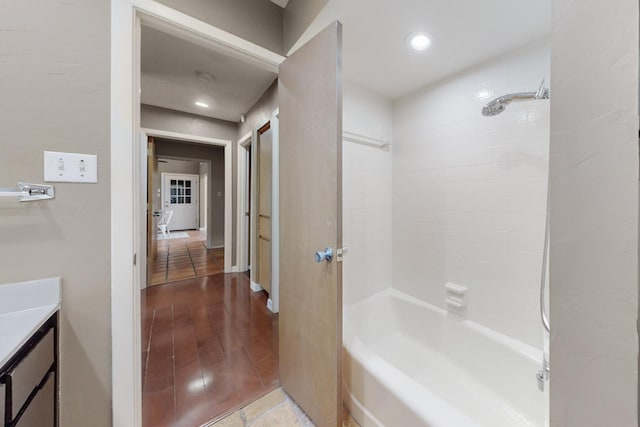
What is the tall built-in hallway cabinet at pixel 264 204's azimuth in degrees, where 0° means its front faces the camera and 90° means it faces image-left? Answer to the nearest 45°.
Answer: approximately 90°

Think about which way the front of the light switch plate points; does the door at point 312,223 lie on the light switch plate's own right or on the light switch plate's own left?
on the light switch plate's own left

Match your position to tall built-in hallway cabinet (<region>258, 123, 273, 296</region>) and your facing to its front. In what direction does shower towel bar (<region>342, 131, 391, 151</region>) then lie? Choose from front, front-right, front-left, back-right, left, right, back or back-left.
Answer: back-left

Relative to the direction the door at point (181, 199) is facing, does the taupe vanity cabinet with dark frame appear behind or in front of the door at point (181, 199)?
in front

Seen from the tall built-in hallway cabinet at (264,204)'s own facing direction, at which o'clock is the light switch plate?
The light switch plate is roughly at 10 o'clock from the tall built-in hallway cabinet.

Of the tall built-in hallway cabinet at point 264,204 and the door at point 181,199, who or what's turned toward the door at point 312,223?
the door at point 181,199

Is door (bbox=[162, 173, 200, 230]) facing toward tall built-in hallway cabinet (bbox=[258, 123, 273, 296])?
yes

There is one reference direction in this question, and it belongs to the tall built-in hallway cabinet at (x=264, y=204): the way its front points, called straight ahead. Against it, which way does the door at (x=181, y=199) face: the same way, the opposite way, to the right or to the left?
to the left

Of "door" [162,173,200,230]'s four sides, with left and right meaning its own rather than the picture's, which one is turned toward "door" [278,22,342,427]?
front

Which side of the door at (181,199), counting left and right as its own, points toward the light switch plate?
front
